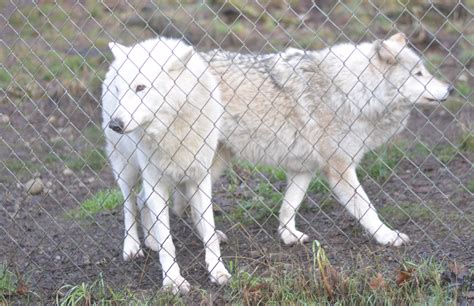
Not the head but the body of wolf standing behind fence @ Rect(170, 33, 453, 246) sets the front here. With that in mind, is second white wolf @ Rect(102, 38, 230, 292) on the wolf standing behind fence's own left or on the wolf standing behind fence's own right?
on the wolf standing behind fence's own right

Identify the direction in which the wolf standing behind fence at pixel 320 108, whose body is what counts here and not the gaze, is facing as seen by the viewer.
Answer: to the viewer's right
